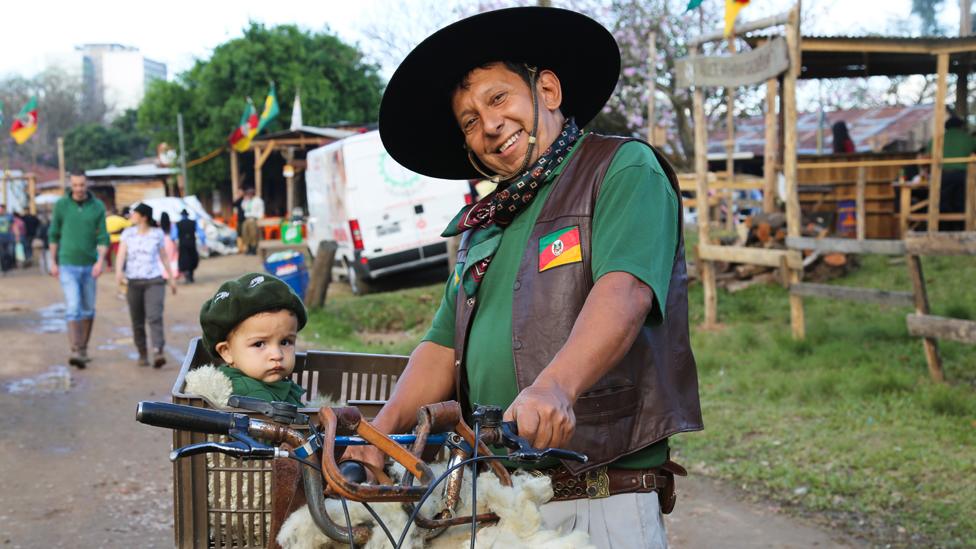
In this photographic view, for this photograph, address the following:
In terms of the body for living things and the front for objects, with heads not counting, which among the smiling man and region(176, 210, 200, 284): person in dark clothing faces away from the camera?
the person in dark clothing

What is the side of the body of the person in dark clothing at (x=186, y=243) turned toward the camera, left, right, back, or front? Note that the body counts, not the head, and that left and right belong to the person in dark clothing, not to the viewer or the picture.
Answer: back

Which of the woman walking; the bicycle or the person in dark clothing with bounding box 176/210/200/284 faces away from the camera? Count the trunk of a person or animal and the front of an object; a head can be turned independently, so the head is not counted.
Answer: the person in dark clothing

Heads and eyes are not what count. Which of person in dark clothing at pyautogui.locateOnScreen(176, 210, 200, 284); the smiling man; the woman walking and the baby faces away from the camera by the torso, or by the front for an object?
the person in dark clothing

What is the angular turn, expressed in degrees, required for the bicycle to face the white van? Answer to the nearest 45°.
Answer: approximately 180°

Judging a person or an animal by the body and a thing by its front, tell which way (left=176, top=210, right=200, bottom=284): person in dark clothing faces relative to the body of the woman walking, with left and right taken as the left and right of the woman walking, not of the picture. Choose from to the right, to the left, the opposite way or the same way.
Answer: the opposite way

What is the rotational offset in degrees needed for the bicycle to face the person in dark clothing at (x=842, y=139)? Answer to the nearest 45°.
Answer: approximately 135° to its left

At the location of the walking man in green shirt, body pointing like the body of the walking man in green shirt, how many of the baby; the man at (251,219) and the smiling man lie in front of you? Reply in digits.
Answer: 2
